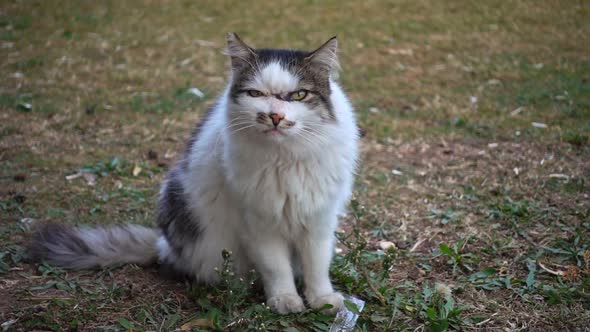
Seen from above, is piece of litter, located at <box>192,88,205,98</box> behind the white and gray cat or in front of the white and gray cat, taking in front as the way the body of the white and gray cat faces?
behind

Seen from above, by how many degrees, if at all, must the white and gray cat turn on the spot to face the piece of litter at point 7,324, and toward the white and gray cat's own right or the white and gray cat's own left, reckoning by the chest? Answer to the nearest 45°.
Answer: approximately 135° to the white and gray cat's own right

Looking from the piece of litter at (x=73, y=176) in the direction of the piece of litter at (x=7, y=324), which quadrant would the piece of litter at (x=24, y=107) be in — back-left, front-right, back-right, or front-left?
back-right

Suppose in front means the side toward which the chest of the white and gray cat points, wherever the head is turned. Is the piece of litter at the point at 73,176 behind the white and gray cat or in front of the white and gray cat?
behind

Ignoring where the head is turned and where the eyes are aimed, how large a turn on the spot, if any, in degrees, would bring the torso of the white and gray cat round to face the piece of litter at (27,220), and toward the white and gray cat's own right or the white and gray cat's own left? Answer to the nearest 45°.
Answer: approximately 180°

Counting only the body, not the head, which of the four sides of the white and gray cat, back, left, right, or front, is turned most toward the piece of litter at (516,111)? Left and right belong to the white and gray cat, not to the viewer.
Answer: left

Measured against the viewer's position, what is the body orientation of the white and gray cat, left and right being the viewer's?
facing the viewer and to the right of the viewer
